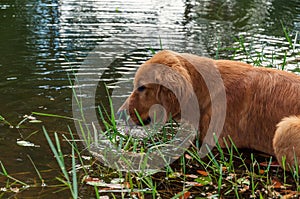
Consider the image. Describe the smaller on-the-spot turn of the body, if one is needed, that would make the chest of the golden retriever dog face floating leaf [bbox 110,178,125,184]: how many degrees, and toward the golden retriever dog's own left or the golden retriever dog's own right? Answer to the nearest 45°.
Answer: approximately 45° to the golden retriever dog's own left

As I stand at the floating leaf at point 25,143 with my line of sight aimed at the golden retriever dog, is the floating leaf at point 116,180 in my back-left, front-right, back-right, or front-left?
front-right

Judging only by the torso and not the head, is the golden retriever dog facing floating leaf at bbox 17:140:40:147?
yes

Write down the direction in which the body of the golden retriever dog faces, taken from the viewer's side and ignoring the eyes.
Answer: to the viewer's left

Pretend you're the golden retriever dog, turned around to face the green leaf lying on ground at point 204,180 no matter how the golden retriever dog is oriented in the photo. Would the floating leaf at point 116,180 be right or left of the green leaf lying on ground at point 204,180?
right

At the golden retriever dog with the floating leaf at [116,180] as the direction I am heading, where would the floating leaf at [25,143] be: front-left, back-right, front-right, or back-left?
front-right

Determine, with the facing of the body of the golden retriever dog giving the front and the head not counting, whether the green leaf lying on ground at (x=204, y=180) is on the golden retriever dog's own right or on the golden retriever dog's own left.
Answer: on the golden retriever dog's own left
